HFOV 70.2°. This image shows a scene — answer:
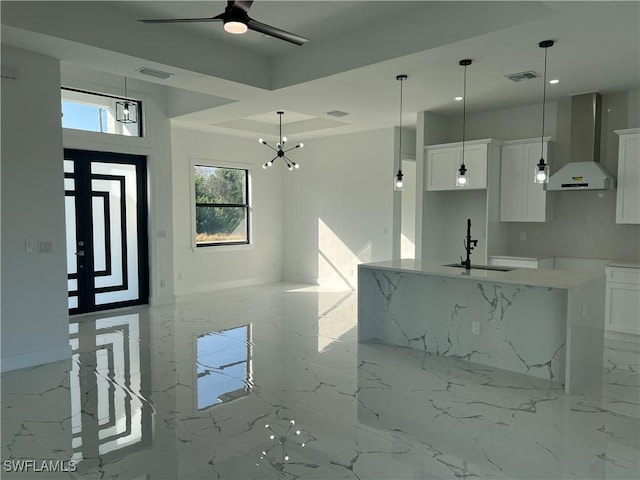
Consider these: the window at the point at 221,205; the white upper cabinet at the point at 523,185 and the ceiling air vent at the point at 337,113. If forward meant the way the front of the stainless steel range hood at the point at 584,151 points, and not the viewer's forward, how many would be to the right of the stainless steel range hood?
3

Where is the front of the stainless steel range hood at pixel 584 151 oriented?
toward the camera

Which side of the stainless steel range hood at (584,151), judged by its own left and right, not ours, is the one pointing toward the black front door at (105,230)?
right

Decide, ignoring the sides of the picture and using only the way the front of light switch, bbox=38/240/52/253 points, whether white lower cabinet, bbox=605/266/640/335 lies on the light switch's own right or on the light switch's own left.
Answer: on the light switch's own left

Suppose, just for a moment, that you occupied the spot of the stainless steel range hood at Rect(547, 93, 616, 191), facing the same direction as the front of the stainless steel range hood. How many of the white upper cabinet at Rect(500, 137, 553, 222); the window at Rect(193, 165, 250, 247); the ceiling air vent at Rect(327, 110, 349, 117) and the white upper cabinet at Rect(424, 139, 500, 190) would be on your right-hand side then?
4

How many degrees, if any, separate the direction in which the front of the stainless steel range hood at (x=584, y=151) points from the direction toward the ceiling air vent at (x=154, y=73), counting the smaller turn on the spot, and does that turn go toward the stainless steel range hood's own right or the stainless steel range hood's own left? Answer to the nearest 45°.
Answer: approximately 45° to the stainless steel range hood's own right

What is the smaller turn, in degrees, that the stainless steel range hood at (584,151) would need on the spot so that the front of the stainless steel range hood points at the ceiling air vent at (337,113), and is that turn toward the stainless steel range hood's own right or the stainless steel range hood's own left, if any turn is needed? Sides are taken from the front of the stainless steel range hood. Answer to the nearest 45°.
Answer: approximately 90° to the stainless steel range hood's own right

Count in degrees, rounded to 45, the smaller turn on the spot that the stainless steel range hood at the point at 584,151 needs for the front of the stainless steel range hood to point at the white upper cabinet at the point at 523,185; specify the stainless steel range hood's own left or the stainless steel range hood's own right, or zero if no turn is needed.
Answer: approximately 90° to the stainless steel range hood's own right

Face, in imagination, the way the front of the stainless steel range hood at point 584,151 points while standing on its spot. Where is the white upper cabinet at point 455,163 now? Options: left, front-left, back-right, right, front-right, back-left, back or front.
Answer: right

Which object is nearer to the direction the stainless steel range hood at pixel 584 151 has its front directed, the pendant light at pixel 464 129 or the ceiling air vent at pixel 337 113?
the pendant light
